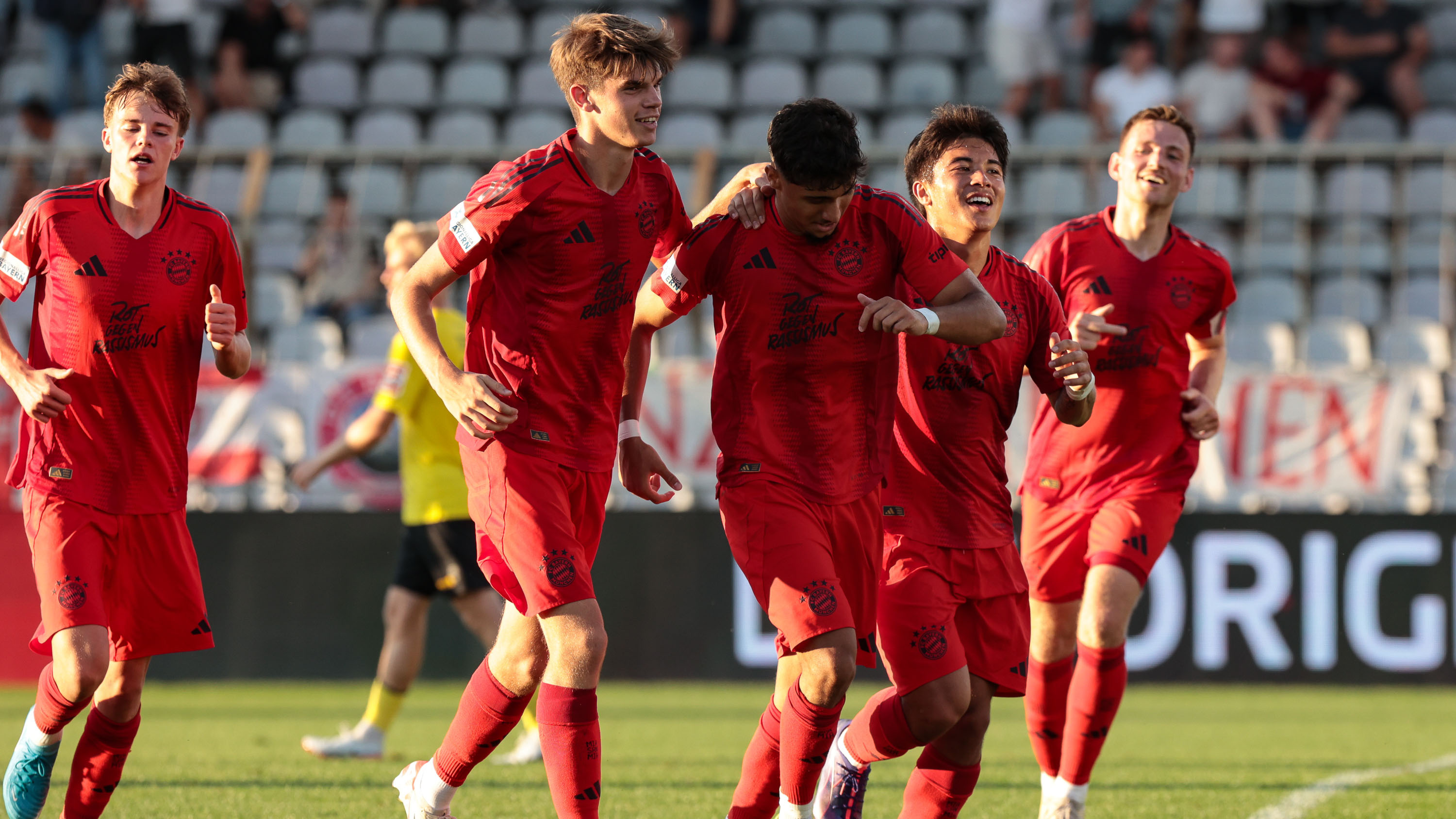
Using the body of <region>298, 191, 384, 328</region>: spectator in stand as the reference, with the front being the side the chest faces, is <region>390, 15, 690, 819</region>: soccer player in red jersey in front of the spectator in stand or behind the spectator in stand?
in front

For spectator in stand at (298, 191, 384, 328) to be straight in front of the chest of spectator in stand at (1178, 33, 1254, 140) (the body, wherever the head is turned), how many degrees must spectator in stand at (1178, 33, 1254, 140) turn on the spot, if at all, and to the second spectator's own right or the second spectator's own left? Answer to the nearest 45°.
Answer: approximately 45° to the second spectator's own right

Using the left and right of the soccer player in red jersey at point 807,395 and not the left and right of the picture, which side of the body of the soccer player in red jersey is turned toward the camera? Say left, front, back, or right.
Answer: front

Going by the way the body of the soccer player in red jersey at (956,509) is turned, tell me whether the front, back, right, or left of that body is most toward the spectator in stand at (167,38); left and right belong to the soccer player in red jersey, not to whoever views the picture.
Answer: back

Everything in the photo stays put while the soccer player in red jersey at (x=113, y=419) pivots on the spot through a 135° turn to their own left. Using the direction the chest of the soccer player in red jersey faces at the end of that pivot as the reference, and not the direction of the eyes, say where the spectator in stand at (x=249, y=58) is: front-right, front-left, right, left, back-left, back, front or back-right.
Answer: front-left

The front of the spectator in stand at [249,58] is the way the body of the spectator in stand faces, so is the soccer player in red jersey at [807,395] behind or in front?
in front

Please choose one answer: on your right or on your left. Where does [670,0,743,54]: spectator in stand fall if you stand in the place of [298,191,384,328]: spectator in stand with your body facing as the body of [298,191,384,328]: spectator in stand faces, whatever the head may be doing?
on your left

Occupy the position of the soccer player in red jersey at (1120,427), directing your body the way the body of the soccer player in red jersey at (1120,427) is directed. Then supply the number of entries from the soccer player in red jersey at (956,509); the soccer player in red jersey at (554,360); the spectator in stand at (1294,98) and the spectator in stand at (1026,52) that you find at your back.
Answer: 2

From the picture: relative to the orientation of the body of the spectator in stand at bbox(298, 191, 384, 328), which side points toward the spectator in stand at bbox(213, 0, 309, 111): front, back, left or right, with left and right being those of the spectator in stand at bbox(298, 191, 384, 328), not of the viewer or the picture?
back

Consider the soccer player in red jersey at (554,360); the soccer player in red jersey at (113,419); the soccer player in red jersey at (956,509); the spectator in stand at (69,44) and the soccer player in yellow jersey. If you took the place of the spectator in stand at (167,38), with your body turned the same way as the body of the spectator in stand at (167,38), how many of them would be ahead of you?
4

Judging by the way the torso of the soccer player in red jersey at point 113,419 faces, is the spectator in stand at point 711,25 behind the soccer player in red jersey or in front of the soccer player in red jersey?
behind
